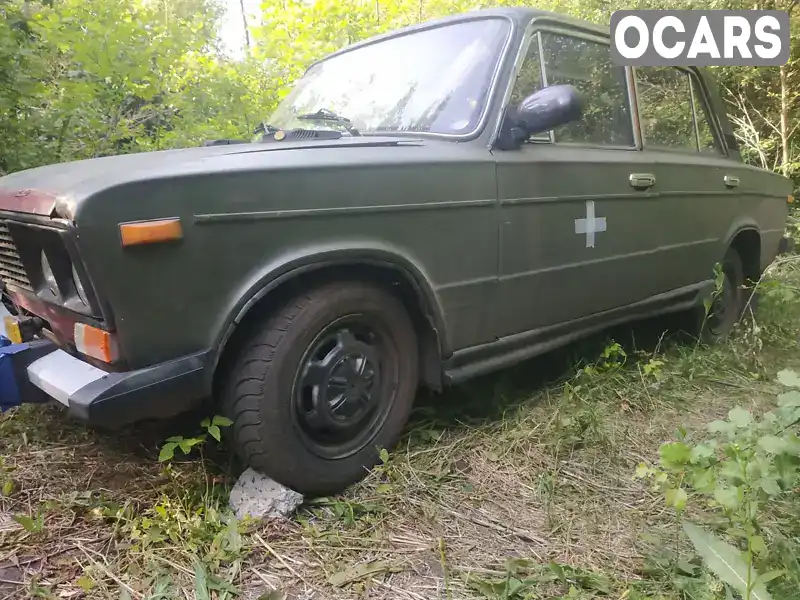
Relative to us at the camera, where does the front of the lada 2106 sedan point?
facing the viewer and to the left of the viewer

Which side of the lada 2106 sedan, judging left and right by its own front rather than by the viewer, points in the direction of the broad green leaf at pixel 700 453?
left

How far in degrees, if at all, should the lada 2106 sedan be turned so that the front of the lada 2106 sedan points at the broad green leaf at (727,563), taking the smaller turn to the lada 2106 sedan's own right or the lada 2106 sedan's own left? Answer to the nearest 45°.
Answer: approximately 90° to the lada 2106 sedan's own left

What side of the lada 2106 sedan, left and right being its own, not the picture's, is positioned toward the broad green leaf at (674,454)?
left
